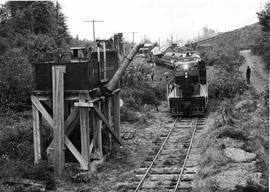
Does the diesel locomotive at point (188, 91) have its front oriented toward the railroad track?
yes

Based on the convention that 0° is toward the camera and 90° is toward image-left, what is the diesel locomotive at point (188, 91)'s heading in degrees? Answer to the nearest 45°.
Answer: approximately 0°

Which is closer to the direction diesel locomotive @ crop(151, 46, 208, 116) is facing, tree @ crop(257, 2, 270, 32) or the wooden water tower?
the wooden water tower

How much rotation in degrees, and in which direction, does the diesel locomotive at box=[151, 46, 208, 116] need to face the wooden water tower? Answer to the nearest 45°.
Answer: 0° — it already faces it

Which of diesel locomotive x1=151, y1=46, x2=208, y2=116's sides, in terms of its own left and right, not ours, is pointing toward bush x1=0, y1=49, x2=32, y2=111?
right

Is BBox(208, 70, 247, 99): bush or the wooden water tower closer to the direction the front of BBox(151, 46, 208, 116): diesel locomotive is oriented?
the wooden water tower

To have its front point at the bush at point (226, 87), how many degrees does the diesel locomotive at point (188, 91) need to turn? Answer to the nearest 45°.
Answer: approximately 135° to its left

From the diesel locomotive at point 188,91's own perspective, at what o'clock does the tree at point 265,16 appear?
The tree is roughly at 7 o'clock from the diesel locomotive.
